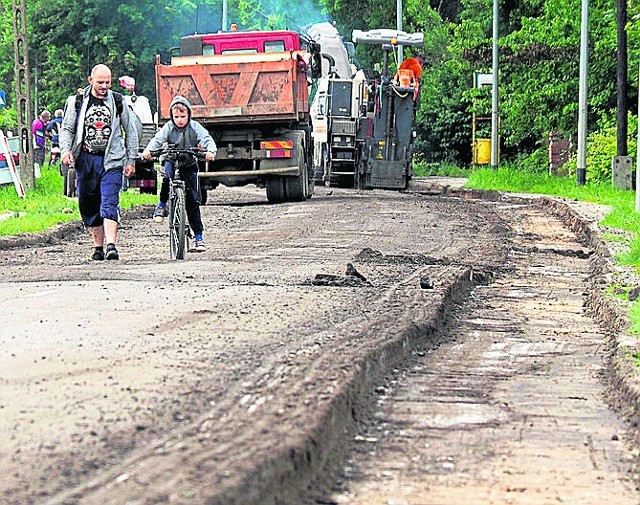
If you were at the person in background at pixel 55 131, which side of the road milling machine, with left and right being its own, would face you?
left

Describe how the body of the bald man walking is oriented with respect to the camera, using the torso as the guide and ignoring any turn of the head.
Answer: toward the camera

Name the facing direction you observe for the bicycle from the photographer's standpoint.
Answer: facing the viewer

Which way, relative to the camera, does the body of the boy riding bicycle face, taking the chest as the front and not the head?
toward the camera

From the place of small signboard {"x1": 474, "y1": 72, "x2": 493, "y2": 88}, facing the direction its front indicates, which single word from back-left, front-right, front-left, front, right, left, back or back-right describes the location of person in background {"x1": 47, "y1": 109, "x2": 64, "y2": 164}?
front-right

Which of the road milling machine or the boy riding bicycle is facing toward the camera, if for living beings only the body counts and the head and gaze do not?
the boy riding bicycle

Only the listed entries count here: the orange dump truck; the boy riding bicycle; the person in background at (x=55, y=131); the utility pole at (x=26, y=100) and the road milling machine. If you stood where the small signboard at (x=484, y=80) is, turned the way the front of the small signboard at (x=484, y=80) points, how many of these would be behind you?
0

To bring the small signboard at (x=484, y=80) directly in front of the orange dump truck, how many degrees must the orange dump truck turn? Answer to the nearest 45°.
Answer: approximately 45° to its right

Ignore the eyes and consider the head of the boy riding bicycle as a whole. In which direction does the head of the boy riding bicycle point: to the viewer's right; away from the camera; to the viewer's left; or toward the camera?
toward the camera

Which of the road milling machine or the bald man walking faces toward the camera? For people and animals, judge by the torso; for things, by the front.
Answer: the bald man walking

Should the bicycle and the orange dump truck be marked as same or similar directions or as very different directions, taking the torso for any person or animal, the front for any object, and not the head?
very different directions

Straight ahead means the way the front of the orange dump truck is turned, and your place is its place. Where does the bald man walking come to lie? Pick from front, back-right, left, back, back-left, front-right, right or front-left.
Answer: back

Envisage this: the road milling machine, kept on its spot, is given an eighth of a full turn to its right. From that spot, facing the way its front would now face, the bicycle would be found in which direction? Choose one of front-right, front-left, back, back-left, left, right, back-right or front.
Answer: back-right

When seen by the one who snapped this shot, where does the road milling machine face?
facing away from the viewer

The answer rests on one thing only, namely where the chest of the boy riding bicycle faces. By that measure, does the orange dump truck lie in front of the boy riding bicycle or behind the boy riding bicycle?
behind

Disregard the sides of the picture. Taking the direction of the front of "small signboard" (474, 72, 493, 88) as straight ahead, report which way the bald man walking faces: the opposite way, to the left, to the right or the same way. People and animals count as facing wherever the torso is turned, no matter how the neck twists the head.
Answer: the same way

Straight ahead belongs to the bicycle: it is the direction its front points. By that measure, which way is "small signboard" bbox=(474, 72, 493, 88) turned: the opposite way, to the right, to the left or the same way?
the same way

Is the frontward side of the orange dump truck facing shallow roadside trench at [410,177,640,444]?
no
